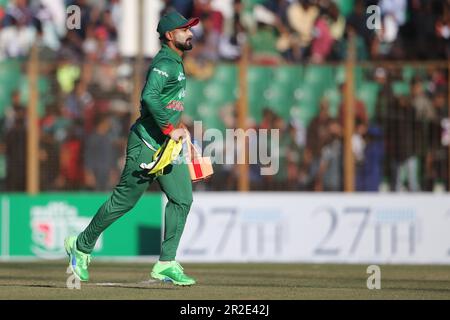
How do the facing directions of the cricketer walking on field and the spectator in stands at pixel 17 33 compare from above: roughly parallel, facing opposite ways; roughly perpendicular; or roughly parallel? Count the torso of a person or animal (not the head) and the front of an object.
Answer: roughly perpendicular

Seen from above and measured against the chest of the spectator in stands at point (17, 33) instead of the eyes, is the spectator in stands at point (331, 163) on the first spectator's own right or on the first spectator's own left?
on the first spectator's own left

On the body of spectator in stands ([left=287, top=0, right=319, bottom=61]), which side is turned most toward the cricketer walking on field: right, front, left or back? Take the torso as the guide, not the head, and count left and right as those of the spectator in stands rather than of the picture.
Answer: front

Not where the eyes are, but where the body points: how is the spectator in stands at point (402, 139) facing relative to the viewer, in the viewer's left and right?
facing the viewer

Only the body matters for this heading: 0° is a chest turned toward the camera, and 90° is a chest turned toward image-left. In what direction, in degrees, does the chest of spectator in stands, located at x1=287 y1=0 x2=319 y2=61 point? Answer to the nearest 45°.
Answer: approximately 0°

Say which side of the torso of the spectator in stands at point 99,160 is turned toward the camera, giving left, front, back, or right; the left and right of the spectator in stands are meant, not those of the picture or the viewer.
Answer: front

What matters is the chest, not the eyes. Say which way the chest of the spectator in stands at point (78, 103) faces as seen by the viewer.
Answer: toward the camera

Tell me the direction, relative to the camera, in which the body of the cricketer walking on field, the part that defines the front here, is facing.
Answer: to the viewer's right
